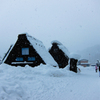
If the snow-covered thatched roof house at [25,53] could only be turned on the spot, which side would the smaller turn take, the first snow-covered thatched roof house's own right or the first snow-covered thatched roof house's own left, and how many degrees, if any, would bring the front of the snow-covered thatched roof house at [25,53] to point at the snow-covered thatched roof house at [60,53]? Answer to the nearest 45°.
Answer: approximately 135° to the first snow-covered thatched roof house's own left

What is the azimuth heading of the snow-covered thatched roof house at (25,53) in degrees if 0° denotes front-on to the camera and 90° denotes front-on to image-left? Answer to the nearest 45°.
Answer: approximately 0°
